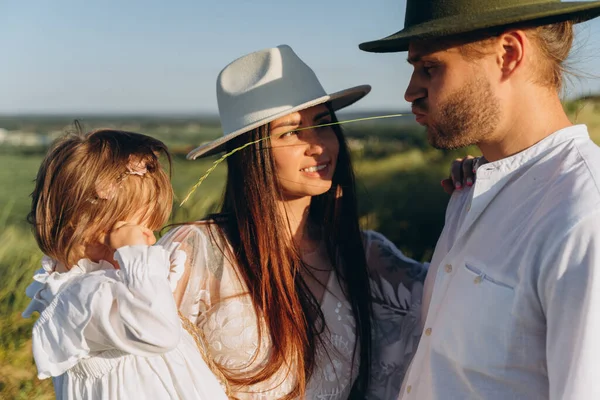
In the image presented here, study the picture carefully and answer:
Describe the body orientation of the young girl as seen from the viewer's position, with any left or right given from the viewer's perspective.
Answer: facing to the right of the viewer

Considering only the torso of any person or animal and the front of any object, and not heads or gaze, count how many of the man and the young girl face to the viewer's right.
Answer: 1

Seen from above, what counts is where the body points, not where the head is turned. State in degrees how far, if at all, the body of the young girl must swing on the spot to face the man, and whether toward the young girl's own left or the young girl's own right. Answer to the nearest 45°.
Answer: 0° — they already face them

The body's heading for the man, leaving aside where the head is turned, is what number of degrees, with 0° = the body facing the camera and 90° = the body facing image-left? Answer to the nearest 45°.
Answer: approximately 45°

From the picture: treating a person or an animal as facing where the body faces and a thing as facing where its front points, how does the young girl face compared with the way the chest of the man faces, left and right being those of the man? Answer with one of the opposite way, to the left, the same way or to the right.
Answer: the opposite way

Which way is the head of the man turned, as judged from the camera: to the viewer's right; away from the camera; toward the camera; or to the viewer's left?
to the viewer's left

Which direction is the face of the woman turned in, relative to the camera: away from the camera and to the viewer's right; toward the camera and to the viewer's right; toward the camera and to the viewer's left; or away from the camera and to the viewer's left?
toward the camera and to the viewer's right
